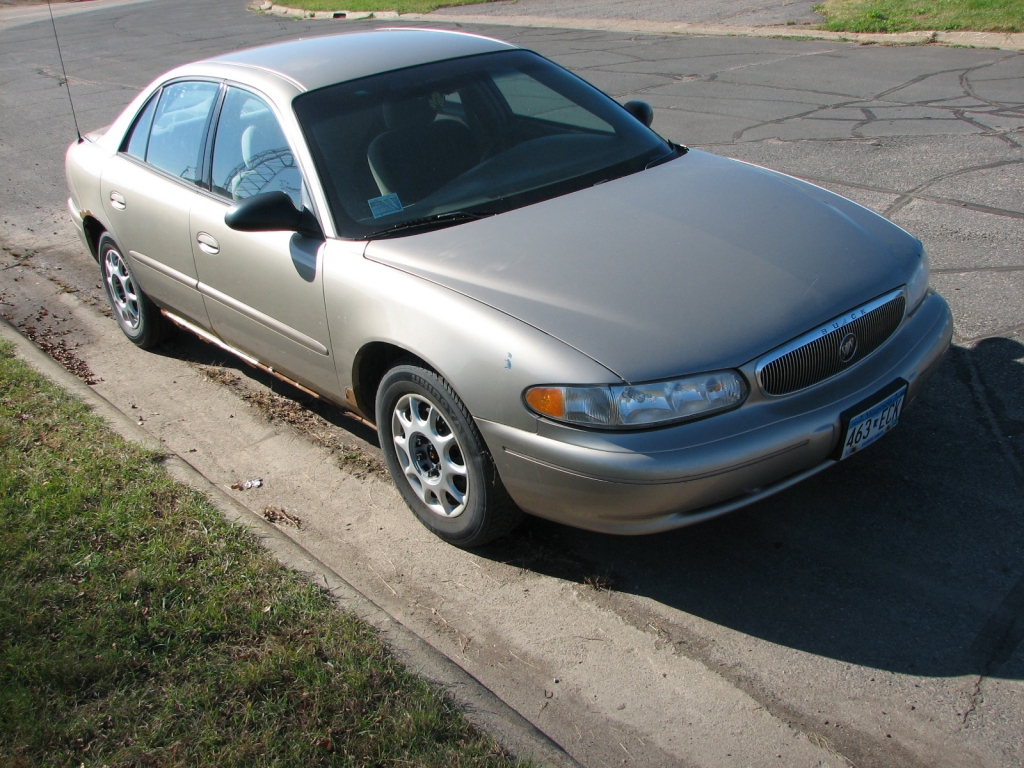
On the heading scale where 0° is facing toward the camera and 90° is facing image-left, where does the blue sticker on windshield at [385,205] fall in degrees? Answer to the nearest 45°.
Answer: approximately 315°

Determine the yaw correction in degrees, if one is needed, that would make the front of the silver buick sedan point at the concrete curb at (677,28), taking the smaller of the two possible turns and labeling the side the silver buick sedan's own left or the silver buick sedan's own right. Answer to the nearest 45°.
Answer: approximately 135° to the silver buick sedan's own left

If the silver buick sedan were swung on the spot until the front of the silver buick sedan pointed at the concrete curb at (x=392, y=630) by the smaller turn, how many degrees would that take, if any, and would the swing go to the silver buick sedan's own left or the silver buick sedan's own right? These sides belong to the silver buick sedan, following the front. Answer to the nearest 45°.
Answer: approximately 90° to the silver buick sedan's own right

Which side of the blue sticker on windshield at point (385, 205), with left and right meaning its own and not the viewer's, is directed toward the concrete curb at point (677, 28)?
left

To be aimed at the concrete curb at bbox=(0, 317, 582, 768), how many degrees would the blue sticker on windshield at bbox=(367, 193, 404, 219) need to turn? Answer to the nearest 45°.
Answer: approximately 45° to its right

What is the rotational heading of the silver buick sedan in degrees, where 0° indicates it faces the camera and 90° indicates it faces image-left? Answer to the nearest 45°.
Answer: approximately 315°
